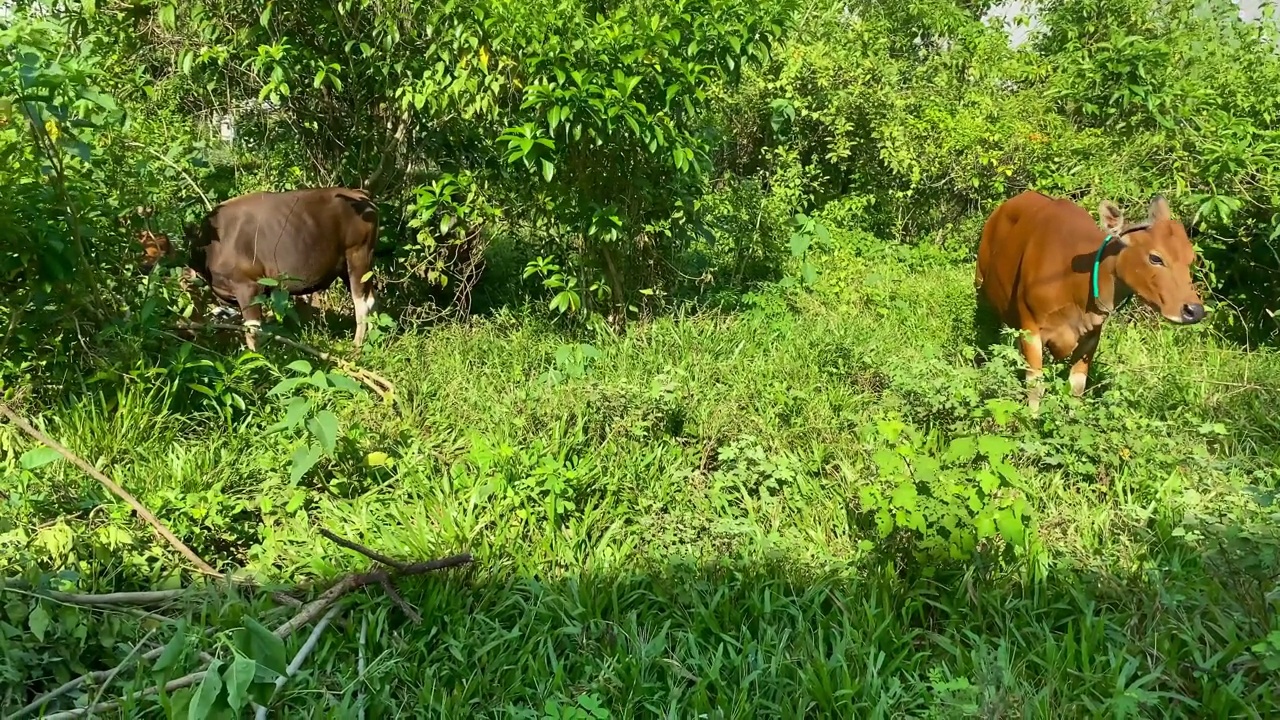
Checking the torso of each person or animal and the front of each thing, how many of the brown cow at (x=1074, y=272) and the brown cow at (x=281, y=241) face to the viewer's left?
1

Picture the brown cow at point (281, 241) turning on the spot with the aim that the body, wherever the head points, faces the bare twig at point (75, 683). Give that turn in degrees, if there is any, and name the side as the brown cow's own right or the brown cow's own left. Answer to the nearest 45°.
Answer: approximately 90° to the brown cow's own left

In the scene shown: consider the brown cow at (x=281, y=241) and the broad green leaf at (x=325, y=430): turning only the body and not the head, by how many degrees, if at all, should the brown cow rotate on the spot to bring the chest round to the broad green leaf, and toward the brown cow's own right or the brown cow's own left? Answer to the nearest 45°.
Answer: approximately 90° to the brown cow's own left

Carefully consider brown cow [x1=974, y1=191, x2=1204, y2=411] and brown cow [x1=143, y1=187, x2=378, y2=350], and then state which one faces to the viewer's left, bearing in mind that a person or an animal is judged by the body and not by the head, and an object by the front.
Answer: brown cow [x1=143, y1=187, x2=378, y2=350]

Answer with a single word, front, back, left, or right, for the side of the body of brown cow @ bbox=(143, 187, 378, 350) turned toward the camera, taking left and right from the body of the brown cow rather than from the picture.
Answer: left

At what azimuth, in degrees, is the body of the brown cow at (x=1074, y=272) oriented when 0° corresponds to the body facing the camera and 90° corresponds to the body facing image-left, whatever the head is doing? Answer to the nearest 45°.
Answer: approximately 315°

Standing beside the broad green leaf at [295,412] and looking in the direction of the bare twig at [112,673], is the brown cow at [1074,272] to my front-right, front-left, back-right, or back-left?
back-left

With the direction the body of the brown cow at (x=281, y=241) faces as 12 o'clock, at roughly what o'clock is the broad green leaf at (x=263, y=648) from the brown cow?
The broad green leaf is roughly at 9 o'clock from the brown cow.
